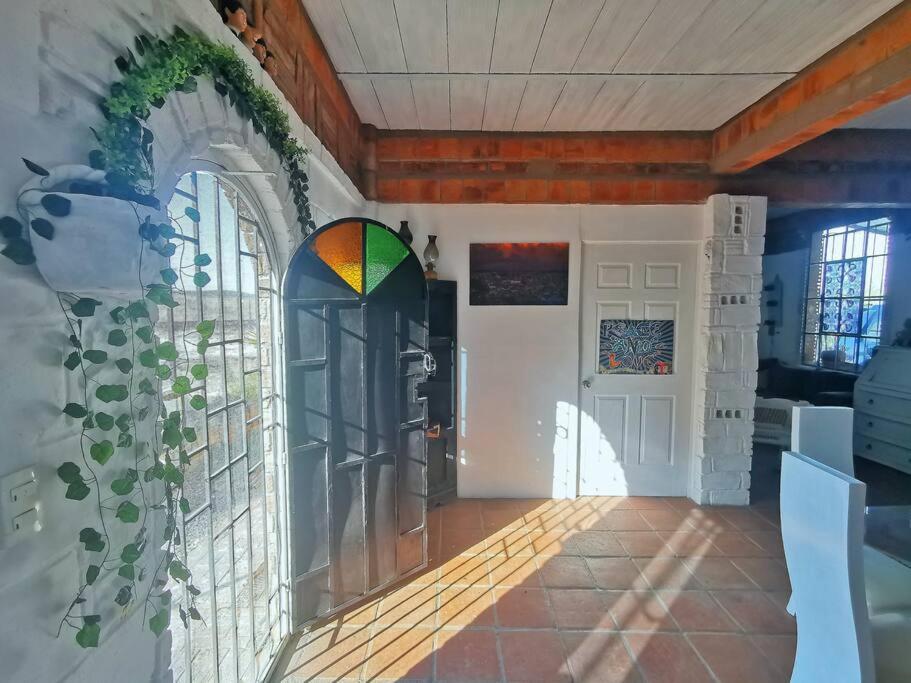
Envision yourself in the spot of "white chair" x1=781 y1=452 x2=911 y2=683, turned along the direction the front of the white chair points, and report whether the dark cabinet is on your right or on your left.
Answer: on your left

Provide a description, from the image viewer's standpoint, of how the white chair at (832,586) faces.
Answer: facing away from the viewer and to the right of the viewer

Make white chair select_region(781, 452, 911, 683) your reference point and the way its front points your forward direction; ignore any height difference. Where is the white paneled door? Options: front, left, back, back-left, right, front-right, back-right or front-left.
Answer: left

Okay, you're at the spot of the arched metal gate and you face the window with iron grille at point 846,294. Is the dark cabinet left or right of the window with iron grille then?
left

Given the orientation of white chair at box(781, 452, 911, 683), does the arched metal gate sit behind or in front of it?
behind

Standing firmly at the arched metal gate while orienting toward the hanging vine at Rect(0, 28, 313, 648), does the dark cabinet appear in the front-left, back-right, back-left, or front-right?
back-left

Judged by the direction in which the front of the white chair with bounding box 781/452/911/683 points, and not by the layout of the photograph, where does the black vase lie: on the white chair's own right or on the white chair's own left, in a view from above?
on the white chair's own left

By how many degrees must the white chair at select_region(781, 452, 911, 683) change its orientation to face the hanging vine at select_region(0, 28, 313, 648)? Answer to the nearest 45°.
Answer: approximately 180°

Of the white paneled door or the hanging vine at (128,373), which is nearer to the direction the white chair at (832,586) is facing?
the white paneled door

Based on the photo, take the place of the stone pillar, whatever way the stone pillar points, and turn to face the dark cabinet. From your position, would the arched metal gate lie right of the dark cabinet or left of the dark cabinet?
left

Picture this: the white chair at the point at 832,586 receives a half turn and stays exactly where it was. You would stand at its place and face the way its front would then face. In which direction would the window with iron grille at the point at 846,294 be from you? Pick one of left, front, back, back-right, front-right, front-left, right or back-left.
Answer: back-right

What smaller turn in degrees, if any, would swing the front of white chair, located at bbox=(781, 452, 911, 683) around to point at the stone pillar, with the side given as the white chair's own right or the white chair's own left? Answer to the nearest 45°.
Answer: approximately 45° to the white chair's own left

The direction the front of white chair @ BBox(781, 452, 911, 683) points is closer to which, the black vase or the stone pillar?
the stone pillar
